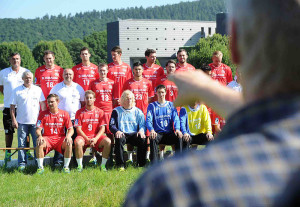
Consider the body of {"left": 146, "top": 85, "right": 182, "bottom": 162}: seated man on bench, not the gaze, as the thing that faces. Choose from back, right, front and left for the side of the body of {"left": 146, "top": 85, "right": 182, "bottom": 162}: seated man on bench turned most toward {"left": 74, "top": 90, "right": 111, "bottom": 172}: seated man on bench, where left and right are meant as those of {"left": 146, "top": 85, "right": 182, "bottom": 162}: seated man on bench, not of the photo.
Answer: right

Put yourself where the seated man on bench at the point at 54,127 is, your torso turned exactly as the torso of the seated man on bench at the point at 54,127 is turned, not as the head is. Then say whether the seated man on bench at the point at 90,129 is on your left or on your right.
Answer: on your left

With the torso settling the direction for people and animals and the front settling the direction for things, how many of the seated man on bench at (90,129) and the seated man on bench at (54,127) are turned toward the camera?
2

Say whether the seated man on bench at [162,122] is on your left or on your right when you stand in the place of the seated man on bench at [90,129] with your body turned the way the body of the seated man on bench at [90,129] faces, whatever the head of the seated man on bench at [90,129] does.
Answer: on your left

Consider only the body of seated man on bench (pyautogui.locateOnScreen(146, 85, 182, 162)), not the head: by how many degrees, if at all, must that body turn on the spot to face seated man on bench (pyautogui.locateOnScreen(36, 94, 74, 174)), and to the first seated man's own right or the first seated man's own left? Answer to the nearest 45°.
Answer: approximately 90° to the first seated man's own right

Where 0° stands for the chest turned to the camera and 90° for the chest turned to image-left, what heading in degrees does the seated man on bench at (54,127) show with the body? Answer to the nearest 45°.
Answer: approximately 0°

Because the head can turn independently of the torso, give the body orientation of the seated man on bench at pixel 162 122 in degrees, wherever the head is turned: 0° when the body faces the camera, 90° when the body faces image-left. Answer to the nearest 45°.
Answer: approximately 0°

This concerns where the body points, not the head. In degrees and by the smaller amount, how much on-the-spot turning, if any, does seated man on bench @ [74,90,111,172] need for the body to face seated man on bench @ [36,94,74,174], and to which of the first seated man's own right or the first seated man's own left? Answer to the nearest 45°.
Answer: approximately 90° to the first seated man's own right
